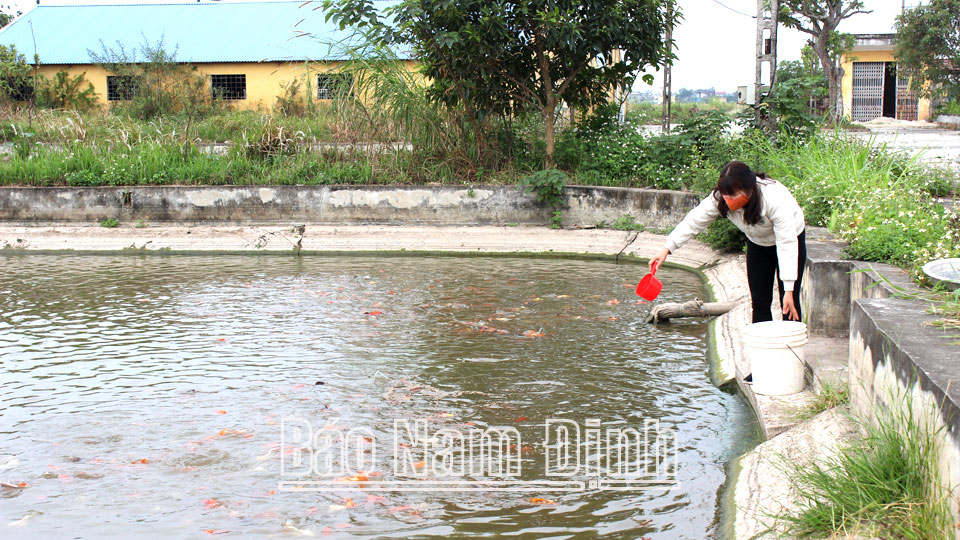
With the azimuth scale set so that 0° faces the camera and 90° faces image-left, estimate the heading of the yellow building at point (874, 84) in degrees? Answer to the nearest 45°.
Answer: approximately 0°

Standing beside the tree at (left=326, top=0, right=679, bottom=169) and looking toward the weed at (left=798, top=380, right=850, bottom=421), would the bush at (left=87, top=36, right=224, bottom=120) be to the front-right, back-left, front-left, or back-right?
back-right

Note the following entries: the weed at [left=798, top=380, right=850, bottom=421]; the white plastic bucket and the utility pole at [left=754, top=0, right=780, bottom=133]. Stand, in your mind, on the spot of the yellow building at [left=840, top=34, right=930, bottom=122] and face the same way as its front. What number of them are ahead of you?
3

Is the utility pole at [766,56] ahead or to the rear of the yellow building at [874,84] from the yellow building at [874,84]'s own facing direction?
ahead

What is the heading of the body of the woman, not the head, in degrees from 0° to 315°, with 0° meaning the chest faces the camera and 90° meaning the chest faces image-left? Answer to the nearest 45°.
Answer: approximately 45°

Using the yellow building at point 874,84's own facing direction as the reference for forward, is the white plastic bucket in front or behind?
in front

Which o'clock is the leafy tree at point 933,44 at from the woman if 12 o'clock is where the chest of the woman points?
The leafy tree is roughly at 5 o'clock from the woman.
